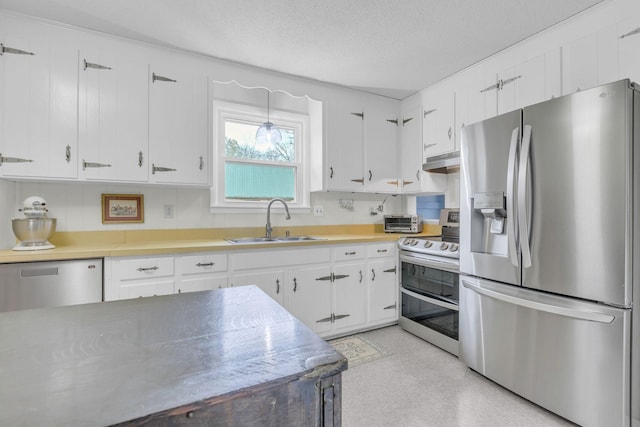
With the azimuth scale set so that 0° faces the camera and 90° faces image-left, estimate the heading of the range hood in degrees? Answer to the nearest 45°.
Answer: approximately 45°

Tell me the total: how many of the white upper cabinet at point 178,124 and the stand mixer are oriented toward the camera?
2

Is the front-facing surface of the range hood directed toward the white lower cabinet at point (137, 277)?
yes

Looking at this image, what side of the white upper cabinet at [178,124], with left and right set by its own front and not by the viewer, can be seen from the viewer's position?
front

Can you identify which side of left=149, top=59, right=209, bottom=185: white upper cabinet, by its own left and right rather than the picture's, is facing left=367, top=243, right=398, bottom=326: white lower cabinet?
left

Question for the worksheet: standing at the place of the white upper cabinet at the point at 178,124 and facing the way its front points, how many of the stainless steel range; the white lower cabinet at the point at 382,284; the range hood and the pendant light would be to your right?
0

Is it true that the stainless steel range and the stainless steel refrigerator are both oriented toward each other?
no

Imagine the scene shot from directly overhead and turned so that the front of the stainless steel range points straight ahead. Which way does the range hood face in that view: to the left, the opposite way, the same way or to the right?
the same way

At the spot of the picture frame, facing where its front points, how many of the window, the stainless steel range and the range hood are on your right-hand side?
0

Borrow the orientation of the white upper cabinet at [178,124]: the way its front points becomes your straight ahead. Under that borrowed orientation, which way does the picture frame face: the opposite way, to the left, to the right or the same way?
the same way

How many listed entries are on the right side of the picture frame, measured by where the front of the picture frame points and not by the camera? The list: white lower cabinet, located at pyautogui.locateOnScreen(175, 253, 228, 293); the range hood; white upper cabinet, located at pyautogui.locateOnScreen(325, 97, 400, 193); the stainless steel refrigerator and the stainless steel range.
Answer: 0

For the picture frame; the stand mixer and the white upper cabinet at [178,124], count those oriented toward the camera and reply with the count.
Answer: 3

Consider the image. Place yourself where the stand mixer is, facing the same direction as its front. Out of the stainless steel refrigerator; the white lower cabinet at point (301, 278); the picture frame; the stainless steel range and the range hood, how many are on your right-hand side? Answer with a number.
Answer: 0

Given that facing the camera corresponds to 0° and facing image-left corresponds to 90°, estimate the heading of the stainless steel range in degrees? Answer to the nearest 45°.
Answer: approximately 45°

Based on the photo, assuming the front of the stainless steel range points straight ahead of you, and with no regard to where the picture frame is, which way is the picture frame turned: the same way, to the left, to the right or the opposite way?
to the left

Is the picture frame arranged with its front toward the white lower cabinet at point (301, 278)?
no

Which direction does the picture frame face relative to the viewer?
toward the camera

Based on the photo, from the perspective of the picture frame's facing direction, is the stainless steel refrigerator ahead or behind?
ahead
